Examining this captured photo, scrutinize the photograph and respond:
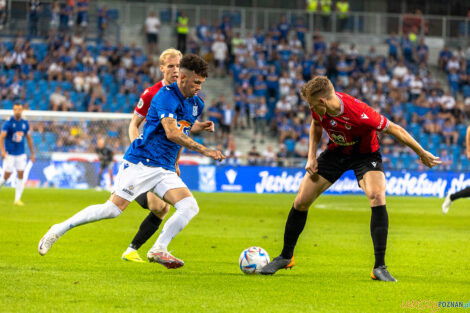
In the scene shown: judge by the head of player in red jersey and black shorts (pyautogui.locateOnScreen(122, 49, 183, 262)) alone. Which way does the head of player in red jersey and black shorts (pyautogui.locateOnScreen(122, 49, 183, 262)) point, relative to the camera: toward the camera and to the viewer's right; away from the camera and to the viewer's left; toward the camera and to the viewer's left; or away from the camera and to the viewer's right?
toward the camera and to the viewer's right

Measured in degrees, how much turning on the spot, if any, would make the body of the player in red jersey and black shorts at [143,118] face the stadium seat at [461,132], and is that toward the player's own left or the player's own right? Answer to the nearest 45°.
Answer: approximately 90° to the player's own left

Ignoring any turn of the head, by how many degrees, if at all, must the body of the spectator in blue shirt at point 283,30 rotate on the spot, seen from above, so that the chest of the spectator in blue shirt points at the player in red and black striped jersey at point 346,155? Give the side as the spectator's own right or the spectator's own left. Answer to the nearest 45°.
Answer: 0° — they already face them

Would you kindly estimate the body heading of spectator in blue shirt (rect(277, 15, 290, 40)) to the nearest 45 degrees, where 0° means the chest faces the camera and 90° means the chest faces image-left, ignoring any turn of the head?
approximately 0°

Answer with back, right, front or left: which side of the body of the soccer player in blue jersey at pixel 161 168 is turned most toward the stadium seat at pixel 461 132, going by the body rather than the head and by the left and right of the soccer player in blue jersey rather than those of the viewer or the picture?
left

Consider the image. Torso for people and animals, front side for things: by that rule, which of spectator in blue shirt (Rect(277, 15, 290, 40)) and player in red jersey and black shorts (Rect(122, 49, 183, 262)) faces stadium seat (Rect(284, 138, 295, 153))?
the spectator in blue shirt

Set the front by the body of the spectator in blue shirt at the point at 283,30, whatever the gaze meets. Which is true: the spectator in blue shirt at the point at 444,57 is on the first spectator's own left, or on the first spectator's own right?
on the first spectator's own left

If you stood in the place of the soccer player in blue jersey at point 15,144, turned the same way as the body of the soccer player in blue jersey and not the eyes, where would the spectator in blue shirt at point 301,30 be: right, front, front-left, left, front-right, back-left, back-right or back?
back-left

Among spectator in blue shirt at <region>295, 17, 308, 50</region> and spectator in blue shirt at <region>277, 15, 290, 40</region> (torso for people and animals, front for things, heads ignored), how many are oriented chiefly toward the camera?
2
